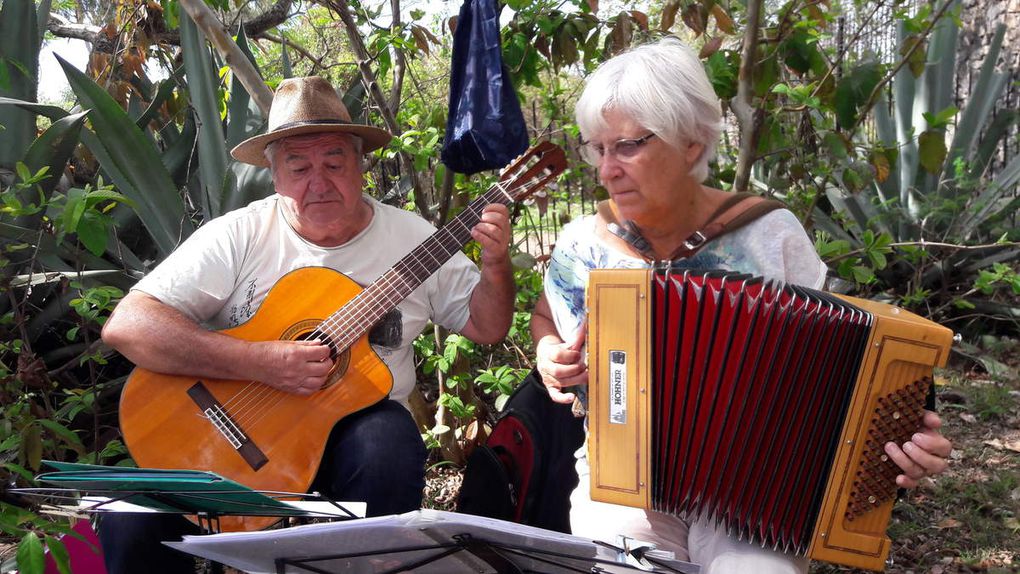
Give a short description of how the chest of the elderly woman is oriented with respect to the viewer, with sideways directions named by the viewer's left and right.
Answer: facing the viewer and to the left of the viewer

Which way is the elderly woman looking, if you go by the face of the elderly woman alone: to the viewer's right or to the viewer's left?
to the viewer's left

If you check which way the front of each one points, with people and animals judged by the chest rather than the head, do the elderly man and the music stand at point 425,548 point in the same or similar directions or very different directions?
very different directions

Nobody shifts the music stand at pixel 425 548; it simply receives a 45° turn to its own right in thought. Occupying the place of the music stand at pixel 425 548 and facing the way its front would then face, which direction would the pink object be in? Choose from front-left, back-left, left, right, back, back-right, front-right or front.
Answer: left

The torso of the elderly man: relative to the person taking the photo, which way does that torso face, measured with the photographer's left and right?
facing the viewer

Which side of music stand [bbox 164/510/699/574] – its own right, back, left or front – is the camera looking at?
back

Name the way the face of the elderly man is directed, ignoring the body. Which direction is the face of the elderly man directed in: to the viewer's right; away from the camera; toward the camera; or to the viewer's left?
toward the camera

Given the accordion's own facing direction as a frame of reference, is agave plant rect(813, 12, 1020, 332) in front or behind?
behind

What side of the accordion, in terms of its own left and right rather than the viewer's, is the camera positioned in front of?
front

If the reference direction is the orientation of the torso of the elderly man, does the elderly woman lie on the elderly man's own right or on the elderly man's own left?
on the elderly man's own left

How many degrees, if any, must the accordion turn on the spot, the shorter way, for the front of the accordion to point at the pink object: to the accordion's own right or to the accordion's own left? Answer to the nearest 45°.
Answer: approximately 90° to the accordion's own right

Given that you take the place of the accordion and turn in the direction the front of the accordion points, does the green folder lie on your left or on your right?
on your right

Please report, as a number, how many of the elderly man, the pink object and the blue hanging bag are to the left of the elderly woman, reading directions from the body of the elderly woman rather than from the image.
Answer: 0

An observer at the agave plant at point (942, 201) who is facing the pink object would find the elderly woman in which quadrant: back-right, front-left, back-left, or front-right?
front-left

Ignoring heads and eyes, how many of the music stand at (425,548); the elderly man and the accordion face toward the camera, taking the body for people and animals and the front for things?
2

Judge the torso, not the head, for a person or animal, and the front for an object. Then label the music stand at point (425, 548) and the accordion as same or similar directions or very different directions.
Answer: very different directions
